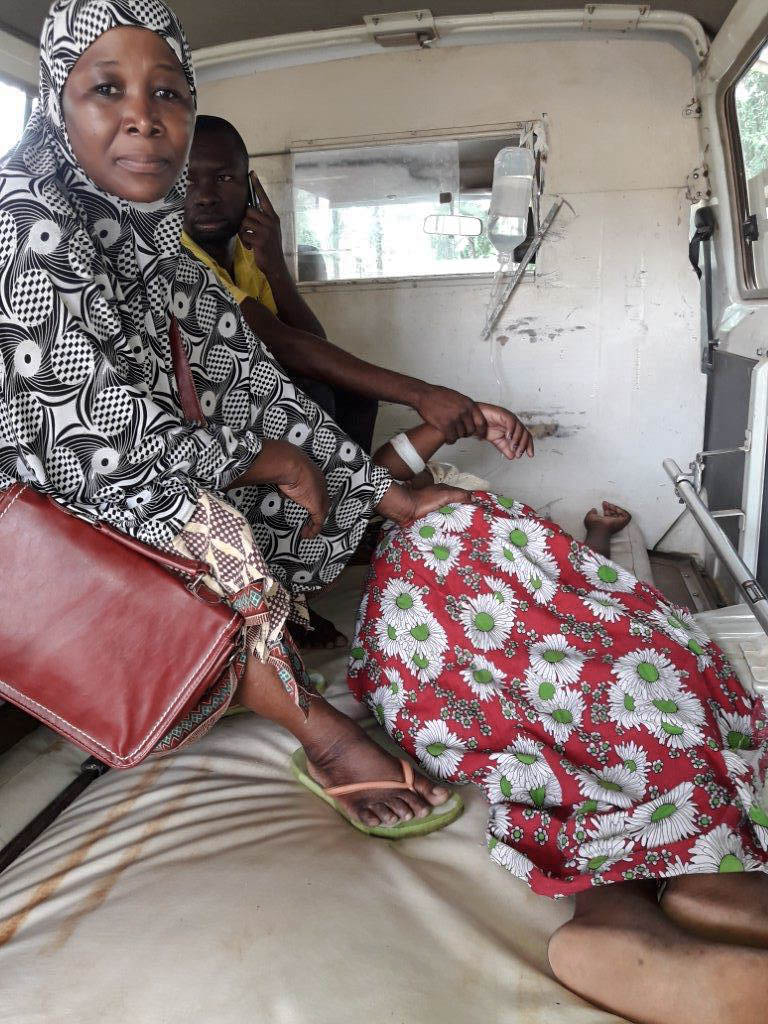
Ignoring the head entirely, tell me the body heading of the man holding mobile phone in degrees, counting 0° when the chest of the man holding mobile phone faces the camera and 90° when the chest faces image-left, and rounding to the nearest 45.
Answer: approximately 315°

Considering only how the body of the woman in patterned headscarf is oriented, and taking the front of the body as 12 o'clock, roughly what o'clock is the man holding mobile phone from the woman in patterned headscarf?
The man holding mobile phone is roughly at 8 o'clock from the woman in patterned headscarf.

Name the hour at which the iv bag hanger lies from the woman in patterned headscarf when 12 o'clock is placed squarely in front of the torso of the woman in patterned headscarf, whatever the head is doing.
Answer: The iv bag hanger is roughly at 9 o'clock from the woman in patterned headscarf.

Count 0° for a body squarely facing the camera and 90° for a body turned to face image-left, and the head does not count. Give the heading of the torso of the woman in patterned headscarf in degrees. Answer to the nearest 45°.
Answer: approximately 315°

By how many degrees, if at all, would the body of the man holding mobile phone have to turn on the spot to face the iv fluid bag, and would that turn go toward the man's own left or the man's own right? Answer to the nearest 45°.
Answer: approximately 90° to the man's own left

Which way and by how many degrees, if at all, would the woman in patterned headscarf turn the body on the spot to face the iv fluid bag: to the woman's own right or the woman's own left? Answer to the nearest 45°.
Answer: approximately 90° to the woman's own left

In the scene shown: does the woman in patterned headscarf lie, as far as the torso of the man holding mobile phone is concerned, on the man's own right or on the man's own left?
on the man's own right
